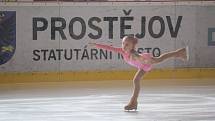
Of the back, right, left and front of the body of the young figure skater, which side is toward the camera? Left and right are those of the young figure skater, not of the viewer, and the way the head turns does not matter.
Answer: left
